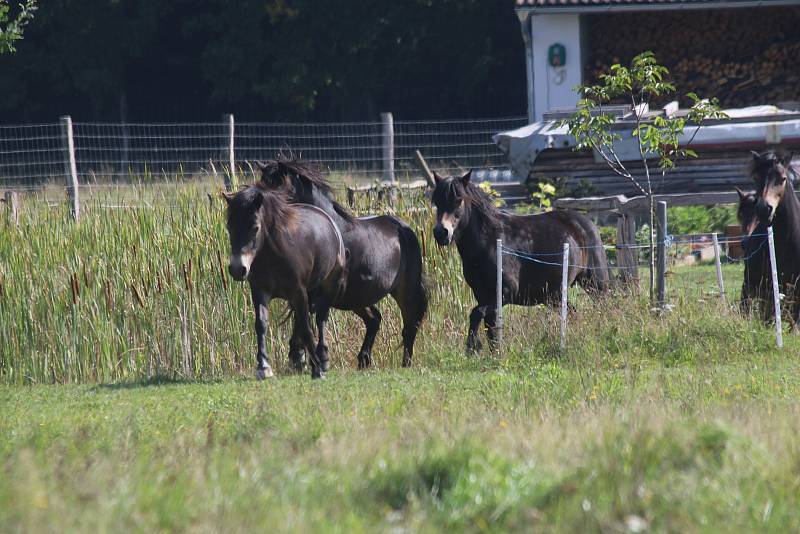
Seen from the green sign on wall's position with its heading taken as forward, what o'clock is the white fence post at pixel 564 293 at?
The white fence post is roughly at 12 o'clock from the green sign on wall.

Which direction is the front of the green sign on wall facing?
toward the camera

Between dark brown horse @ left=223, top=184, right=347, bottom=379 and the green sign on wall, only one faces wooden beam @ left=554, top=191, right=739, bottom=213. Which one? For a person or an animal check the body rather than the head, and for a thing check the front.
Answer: the green sign on wall

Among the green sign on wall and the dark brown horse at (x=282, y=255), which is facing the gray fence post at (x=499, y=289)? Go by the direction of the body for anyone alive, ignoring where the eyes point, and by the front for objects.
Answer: the green sign on wall

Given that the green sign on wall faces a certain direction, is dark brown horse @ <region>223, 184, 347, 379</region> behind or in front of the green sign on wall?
in front

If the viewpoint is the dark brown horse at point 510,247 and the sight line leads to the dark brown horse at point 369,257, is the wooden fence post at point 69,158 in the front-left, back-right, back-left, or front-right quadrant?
front-right

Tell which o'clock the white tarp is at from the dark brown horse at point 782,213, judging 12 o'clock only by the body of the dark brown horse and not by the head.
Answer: The white tarp is roughly at 4 o'clock from the dark brown horse.

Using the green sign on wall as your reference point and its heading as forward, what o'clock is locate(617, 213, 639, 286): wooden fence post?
The wooden fence post is roughly at 12 o'clock from the green sign on wall.

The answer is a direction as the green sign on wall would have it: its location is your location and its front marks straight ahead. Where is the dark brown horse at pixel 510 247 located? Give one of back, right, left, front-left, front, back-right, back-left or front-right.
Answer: front

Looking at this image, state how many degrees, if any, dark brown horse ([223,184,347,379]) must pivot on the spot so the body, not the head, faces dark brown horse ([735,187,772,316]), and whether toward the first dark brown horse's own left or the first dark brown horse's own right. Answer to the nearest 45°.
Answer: approximately 135° to the first dark brown horse's own left

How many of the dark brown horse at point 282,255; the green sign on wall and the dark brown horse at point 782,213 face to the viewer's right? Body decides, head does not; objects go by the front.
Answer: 0

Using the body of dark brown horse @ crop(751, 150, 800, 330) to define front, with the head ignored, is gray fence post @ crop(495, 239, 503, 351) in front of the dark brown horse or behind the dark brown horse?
in front

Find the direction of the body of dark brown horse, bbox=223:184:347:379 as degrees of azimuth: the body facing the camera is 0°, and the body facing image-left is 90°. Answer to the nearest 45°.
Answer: approximately 45°

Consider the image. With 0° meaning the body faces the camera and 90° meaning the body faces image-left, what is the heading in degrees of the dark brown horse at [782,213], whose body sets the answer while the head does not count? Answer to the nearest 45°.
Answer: approximately 45°

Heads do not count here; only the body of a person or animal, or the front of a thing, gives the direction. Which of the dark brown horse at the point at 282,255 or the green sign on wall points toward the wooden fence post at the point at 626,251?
the green sign on wall

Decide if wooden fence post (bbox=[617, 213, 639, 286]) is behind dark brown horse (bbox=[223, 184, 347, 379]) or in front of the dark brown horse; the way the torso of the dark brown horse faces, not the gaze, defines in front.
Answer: behind

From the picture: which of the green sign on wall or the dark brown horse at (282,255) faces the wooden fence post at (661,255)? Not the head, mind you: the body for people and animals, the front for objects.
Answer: the green sign on wall
